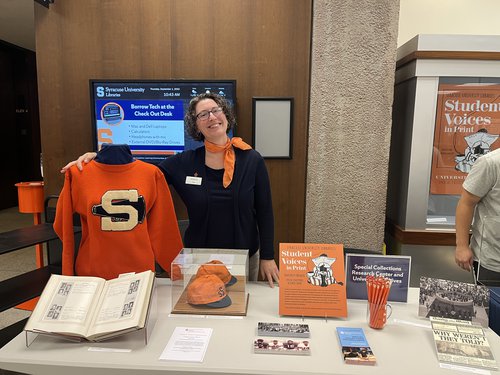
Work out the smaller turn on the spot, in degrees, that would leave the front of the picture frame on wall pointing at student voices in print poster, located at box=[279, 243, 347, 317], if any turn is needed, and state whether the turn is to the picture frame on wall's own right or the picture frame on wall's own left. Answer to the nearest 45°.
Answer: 0° — it already faces it

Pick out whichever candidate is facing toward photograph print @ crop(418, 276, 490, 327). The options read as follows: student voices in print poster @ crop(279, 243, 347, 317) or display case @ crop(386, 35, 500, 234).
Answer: the display case

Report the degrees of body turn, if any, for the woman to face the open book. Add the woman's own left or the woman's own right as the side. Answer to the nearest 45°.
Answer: approximately 45° to the woman's own right

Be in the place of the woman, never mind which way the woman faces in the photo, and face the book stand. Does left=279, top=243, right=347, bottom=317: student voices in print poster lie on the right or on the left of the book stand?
left

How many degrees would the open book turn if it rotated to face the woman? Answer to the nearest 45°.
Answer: approximately 135° to its left

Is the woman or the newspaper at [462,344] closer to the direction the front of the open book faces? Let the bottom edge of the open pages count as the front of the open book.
the newspaper

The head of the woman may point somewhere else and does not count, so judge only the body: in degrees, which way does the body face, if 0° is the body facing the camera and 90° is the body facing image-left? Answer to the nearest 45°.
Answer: approximately 0°

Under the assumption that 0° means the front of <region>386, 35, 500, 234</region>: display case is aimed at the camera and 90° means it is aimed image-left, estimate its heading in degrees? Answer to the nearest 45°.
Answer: approximately 0°
